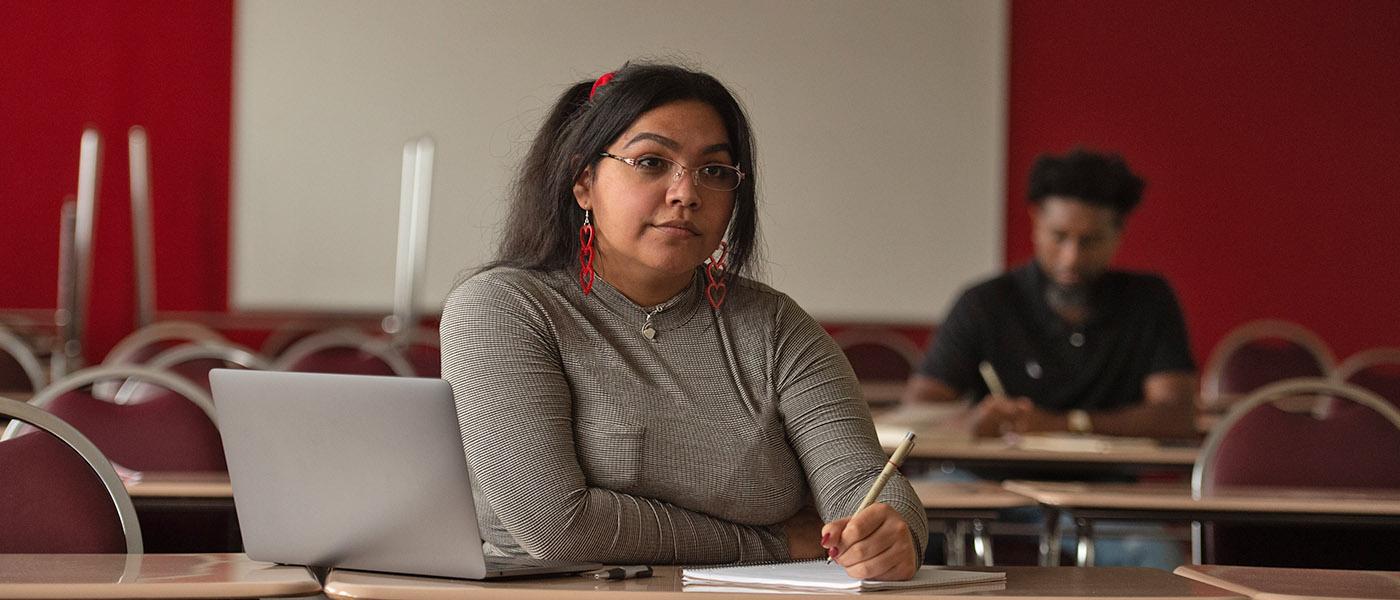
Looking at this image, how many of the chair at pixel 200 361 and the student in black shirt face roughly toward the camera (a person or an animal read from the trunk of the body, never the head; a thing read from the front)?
2

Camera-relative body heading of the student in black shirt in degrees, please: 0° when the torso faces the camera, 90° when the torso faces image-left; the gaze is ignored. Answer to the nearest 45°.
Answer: approximately 0°

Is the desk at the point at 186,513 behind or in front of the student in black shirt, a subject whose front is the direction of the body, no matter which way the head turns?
in front

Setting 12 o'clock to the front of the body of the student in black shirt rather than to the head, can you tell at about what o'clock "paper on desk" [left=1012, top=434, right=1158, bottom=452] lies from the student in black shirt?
The paper on desk is roughly at 12 o'clock from the student in black shirt.

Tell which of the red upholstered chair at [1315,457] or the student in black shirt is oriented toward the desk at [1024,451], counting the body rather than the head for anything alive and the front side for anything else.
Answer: the student in black shirt

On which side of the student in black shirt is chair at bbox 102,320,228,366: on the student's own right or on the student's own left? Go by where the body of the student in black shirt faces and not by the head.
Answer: on the student's own right

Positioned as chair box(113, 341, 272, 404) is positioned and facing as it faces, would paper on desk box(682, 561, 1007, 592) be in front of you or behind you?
in front

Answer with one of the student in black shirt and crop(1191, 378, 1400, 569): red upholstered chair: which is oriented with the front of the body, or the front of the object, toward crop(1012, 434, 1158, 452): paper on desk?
the student in black shirt

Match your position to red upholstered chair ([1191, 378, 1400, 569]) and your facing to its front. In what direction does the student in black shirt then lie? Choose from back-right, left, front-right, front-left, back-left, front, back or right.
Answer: back-right

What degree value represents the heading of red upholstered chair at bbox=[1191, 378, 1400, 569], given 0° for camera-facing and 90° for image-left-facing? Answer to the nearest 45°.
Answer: approximately 0°

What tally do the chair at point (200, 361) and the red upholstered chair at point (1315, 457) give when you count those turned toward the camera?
2

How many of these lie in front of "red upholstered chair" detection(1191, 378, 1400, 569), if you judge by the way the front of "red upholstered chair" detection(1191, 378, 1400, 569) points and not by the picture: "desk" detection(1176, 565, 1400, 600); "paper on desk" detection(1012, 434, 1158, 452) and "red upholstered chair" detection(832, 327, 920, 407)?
1

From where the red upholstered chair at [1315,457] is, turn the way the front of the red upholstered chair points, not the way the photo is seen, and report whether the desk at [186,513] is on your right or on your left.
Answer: on your right
